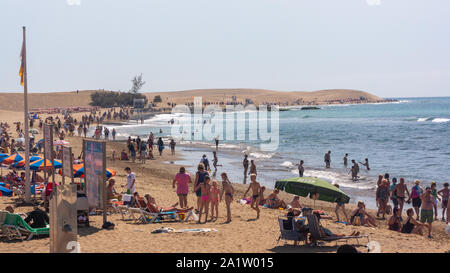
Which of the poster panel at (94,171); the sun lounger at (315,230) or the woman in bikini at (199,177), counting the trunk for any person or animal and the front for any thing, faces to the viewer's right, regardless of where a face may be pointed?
the sun lounger

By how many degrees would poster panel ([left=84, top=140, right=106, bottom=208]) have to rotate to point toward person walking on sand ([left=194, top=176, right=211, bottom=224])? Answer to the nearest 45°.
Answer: approximately 90° to its left

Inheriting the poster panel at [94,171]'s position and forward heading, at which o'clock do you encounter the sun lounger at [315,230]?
The sun lounger is roughly at 10 o'clock from the poster panel.

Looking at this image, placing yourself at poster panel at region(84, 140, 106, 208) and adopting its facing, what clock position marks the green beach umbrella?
The green beach umbrella is roughly at 9 o'clock from the poster panel.

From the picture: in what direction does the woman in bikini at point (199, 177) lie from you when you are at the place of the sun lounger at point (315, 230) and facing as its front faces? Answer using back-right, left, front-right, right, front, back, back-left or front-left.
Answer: back-left

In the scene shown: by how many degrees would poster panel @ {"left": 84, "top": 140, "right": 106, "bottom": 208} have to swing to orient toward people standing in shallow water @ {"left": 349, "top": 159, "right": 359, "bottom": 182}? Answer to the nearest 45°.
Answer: approximately 135° to its left

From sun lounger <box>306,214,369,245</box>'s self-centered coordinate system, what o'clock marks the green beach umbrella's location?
The green beach umbrella is roughly at 9 o'clock from the sun lounger.
